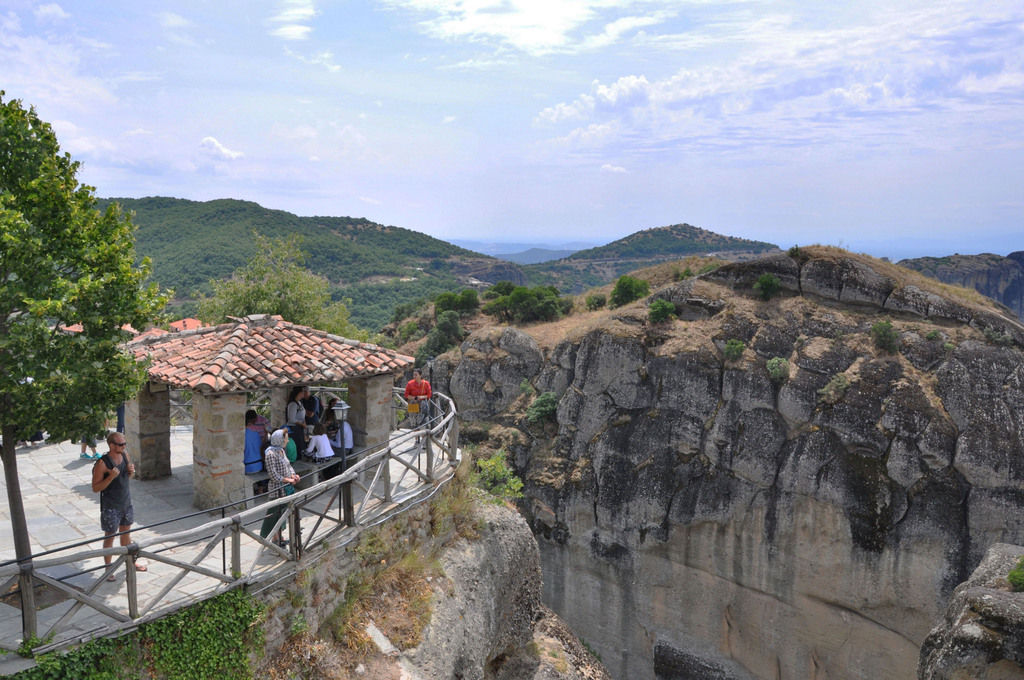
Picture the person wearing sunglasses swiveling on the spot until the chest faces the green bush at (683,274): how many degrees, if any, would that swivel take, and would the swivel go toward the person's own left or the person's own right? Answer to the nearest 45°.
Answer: approximately 90° to the person's own left

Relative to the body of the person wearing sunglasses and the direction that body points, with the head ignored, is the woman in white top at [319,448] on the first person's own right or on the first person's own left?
on the first person's own left

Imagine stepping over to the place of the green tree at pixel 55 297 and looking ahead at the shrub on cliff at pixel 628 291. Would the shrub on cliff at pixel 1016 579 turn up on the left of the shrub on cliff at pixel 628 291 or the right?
right

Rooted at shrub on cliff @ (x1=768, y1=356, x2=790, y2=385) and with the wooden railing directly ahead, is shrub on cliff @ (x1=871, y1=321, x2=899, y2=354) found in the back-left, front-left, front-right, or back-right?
back-left

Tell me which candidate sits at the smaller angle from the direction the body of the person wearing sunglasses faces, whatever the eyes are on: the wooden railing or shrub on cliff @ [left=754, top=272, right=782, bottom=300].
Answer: the wooden railing

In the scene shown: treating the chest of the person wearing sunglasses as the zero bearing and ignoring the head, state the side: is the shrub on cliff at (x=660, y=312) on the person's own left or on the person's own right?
on the person's own left

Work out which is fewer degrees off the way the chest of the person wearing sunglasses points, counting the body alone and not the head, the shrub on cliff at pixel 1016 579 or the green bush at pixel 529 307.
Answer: the shrub on cliff

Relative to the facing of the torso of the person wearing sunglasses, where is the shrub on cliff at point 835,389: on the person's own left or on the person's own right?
on the person's own left

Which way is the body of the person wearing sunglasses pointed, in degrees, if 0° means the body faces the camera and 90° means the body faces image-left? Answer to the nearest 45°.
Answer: approximately 315°
